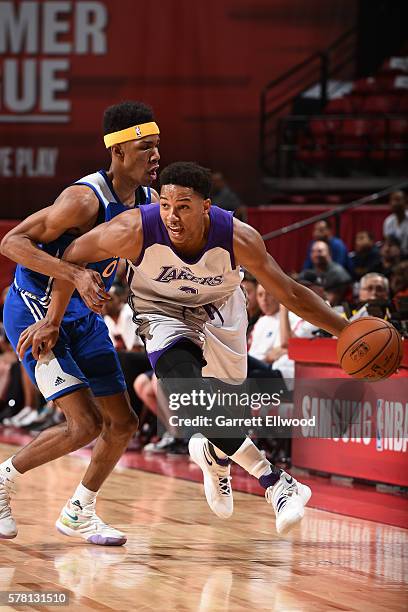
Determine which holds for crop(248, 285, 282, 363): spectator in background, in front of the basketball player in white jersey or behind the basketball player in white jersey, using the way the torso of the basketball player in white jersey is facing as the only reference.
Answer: behind

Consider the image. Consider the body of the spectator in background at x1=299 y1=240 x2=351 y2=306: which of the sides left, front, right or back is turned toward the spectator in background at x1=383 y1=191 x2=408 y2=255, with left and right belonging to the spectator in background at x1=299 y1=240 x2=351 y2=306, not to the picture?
back

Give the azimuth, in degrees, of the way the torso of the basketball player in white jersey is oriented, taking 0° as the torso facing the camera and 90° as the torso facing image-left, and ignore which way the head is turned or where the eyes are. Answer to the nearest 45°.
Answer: approximately 0°

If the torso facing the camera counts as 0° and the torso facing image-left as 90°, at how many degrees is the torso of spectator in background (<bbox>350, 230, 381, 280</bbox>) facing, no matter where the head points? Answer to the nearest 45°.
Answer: approximately 45°
